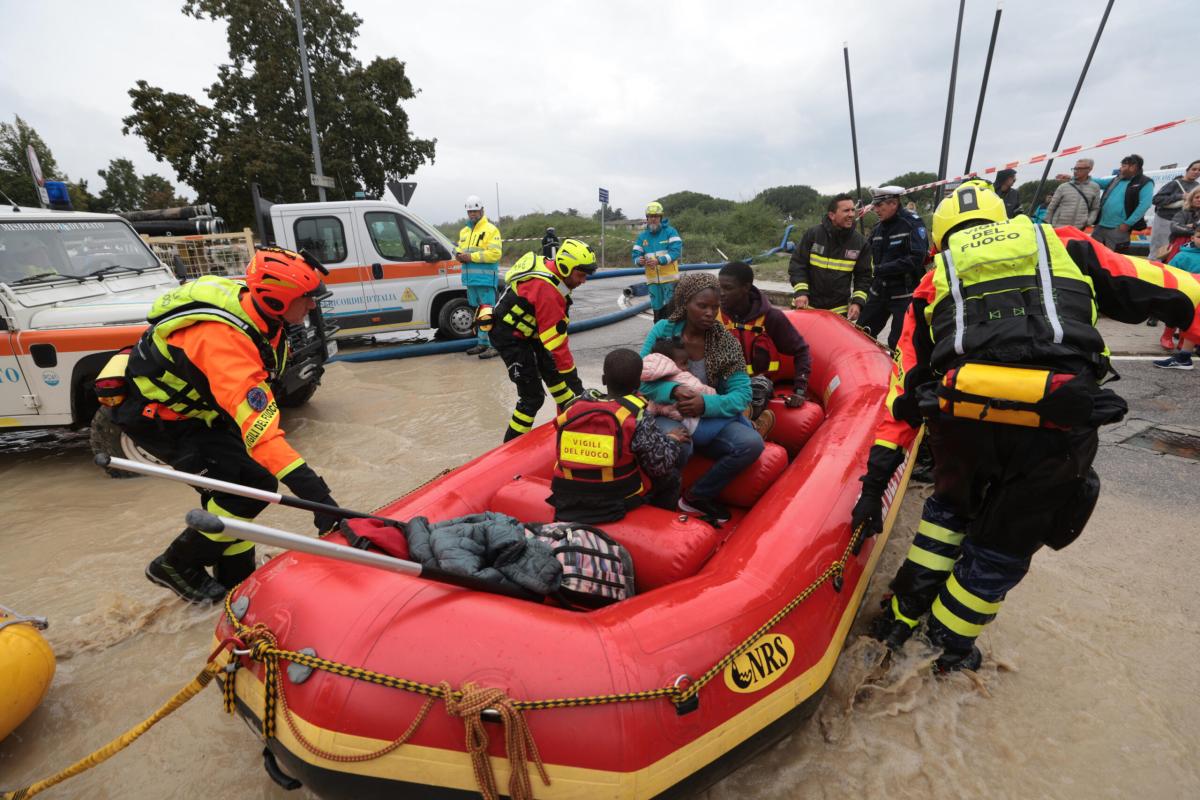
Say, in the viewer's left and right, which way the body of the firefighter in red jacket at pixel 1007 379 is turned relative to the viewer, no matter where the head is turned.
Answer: facing away from the viewer

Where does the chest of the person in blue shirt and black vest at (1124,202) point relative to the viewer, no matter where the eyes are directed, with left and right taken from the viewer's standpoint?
facing the viewer and to the left of the viewer

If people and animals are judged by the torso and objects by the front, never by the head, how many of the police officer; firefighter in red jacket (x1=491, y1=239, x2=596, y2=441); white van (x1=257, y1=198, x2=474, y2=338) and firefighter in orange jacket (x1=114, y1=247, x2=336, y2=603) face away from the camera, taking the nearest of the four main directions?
0

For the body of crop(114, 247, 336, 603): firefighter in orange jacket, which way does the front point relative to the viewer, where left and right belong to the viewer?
facing to the right of the viewer

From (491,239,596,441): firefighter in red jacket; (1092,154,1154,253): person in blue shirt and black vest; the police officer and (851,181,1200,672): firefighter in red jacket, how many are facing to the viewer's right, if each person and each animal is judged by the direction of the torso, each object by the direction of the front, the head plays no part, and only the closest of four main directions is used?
1

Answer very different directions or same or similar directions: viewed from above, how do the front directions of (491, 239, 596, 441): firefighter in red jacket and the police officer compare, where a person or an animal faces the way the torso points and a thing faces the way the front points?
very different directions

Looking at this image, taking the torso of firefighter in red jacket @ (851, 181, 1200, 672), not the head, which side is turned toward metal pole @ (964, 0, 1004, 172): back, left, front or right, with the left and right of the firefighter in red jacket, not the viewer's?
front

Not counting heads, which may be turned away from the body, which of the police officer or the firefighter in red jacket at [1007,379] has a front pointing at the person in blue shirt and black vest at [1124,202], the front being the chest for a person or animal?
the firefighter in red jacket

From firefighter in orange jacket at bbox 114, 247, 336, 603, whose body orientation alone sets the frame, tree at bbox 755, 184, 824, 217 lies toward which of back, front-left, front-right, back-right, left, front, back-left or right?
front-left

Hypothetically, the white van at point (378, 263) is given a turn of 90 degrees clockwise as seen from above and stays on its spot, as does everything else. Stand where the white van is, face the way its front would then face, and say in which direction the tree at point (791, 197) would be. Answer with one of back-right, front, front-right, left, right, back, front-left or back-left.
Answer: back-left

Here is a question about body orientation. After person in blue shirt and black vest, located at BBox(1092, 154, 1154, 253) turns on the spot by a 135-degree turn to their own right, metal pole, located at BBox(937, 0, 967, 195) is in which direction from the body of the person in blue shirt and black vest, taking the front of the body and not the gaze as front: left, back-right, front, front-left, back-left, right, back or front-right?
front-left

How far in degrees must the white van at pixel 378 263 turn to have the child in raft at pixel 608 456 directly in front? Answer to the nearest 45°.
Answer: approximately 90° to its right

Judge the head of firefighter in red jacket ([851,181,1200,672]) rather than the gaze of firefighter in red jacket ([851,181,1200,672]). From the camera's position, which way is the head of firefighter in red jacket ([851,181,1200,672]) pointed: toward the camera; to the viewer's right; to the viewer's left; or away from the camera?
away from the camera

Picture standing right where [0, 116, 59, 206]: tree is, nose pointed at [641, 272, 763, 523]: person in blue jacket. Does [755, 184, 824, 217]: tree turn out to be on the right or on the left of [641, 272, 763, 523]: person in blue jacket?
left

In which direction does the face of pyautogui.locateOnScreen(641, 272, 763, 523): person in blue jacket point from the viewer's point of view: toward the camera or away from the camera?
toward the camera

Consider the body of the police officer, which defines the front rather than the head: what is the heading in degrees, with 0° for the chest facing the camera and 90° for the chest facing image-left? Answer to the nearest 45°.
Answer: approximately 45°

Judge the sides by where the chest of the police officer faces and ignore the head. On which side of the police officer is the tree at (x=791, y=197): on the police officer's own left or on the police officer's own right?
on the police officer's own right
